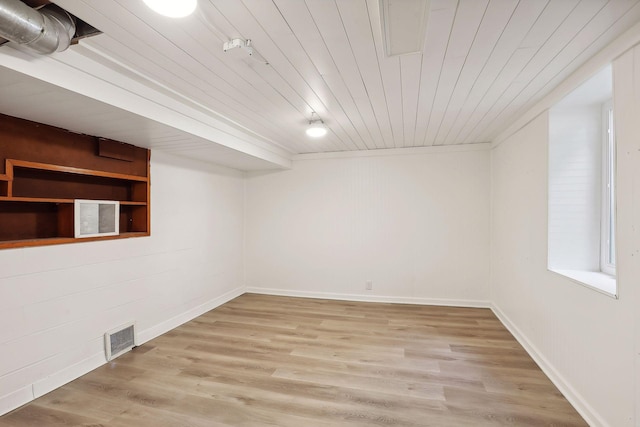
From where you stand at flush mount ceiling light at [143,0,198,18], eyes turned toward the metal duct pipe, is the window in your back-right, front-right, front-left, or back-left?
back-right

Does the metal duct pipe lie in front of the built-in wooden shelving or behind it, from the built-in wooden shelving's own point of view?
in front

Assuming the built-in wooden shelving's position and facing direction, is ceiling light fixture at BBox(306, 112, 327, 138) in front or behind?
in front

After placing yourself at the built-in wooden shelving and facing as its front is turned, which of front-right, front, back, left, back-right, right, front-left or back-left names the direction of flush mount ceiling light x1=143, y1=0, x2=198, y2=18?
front-right

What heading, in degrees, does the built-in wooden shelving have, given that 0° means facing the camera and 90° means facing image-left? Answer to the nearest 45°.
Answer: approximately 315°

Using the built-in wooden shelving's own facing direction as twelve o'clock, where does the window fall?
The window is roughly at 12 o'clock from the built-in wooden shelving.

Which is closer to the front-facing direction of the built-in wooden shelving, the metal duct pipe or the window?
the window
